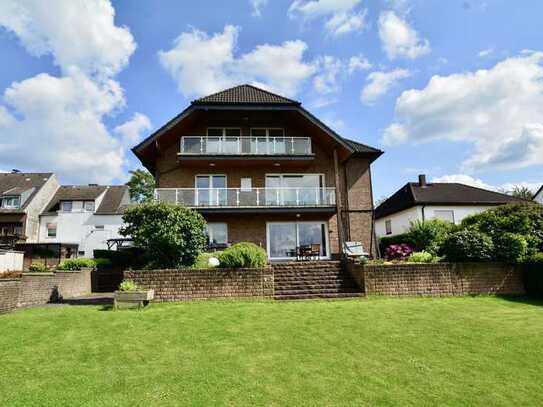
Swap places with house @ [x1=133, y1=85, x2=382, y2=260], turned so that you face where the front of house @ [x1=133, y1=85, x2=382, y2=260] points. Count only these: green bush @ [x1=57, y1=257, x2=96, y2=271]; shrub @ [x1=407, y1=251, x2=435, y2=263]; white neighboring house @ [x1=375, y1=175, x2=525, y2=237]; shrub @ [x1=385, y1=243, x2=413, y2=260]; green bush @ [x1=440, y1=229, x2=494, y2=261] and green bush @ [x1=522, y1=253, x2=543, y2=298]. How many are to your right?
1

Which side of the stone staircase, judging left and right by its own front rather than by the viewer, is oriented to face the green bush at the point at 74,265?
right

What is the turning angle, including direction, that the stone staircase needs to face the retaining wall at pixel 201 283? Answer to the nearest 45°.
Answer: approximately 45° to its right

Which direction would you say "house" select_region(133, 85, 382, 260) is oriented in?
toward the camera

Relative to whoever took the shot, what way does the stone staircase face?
facing the viewer

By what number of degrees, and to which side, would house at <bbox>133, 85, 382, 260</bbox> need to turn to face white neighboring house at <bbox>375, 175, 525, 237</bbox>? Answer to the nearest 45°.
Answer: approximately 135° to its left

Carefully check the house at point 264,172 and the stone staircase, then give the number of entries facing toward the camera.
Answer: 2

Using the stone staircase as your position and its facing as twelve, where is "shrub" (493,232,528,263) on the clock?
The shrub is roughly at 9 o'clock from the stone staircase.

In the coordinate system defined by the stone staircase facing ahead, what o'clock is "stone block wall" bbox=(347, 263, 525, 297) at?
The stone block wall is roughly at 9 o'clock from the stone staircase.

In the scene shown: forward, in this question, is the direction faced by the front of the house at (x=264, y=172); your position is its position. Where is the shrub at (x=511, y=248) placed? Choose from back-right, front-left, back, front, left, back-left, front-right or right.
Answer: front-left

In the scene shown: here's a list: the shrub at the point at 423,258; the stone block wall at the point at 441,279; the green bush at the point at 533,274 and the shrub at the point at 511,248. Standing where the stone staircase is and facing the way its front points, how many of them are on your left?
4

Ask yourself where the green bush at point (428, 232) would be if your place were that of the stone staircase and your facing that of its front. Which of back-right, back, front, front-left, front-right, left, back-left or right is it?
back-left

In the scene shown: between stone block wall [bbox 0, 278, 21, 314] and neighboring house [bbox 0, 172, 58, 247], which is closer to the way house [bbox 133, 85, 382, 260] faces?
the stone block wall

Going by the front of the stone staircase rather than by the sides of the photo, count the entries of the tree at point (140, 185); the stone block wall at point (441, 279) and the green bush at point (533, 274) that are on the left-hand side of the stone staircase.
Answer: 2

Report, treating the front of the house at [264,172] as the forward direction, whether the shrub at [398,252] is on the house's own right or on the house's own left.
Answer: on the house's own left

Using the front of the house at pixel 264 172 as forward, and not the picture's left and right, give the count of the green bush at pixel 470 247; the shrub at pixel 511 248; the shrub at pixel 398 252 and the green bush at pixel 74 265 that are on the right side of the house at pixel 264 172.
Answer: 1

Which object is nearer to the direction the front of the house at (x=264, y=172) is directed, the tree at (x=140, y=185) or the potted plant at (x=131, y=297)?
the potted plant
